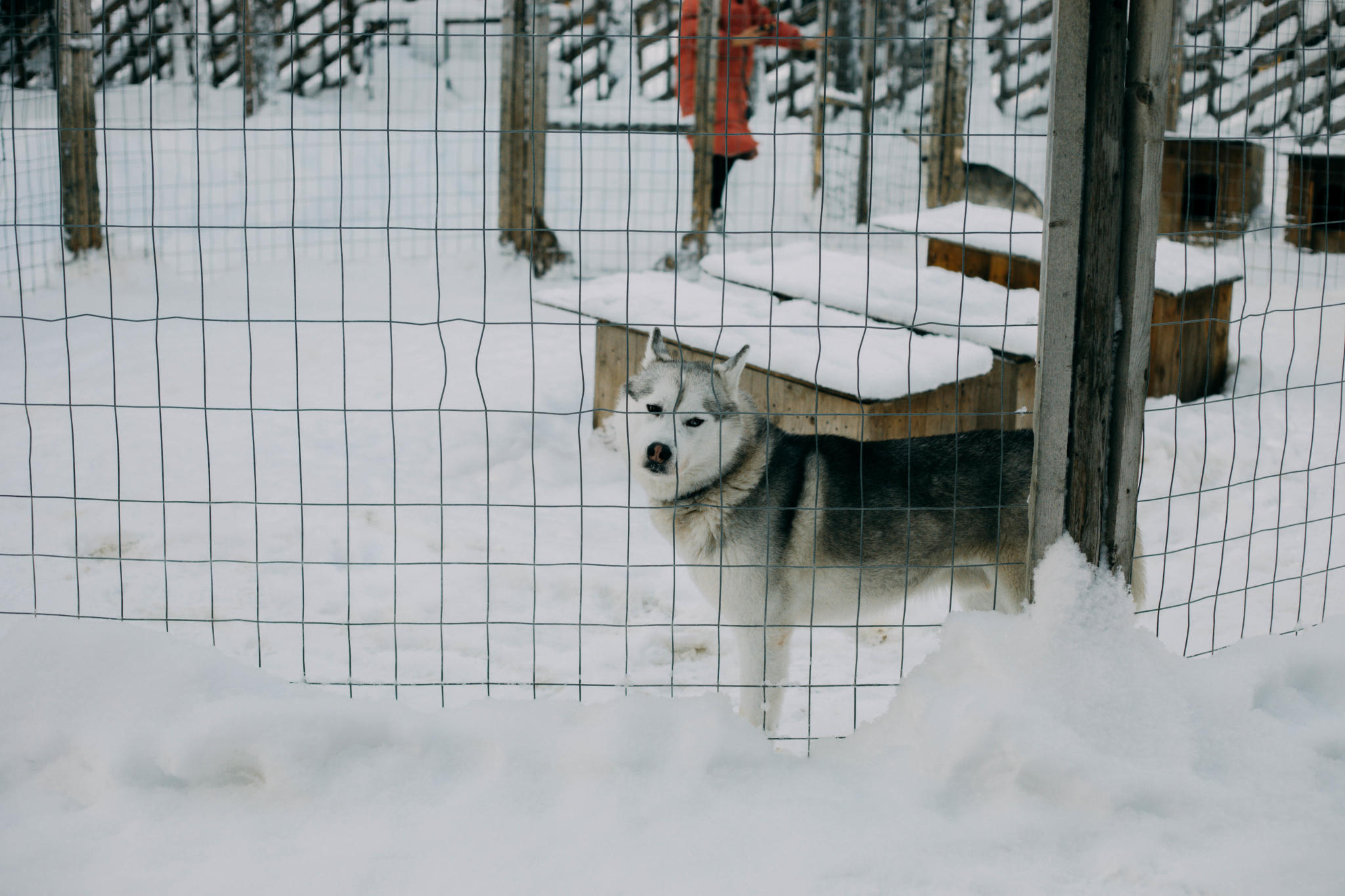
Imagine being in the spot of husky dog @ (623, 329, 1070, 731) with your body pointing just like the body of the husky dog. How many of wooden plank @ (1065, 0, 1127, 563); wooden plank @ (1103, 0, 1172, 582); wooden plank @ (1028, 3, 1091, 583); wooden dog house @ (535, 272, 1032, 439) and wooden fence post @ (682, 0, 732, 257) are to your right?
2

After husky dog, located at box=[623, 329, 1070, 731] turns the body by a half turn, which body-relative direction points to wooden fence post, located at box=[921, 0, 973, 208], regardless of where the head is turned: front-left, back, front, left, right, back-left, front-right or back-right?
left

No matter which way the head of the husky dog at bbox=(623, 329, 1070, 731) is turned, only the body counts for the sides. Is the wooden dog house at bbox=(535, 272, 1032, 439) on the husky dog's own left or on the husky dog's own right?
on the husky dog's own right

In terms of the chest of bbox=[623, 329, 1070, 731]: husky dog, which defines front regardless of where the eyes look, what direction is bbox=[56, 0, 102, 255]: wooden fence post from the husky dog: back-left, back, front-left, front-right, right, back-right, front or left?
front-right

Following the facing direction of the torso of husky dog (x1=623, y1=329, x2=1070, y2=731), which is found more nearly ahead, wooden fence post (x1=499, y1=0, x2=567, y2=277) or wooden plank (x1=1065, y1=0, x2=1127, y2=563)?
the wooden fence post

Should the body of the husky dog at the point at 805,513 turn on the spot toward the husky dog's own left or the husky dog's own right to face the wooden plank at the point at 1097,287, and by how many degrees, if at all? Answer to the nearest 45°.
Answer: approximately 135° to the husky dog's own left

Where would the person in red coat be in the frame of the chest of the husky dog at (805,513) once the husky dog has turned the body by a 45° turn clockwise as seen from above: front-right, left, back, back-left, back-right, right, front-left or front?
front-right

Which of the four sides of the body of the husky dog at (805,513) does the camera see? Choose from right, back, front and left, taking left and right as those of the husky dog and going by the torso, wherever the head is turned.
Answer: left

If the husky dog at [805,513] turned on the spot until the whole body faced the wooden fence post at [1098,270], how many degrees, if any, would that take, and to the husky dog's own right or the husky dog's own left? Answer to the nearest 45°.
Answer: approximately 135° to the husky dog's own left
